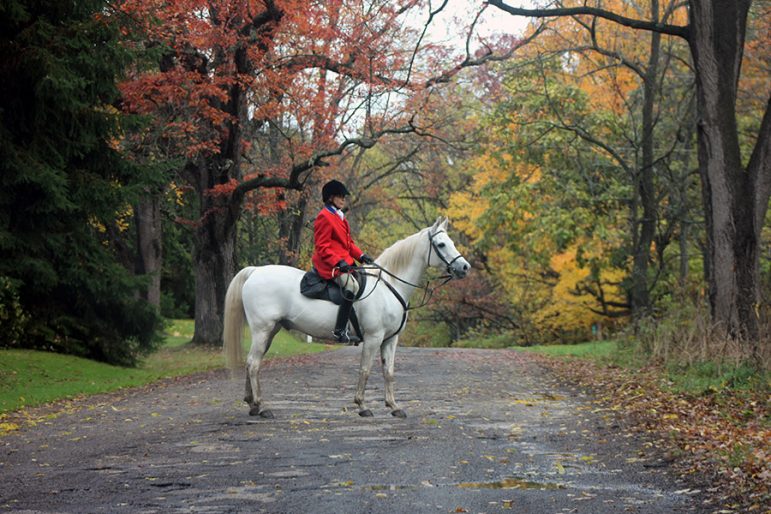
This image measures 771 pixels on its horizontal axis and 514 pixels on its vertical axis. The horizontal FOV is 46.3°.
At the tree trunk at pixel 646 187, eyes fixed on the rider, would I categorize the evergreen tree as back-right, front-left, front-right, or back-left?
front-right

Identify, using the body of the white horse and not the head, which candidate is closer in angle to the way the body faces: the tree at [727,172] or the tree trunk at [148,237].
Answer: the tree

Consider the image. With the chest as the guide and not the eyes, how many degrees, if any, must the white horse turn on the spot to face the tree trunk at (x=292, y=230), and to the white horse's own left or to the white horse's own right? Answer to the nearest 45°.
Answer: approximately 90° to the white horse's own left

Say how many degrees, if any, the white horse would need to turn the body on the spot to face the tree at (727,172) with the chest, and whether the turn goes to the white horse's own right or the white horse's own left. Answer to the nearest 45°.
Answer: approximately 45° to the white horse's own left

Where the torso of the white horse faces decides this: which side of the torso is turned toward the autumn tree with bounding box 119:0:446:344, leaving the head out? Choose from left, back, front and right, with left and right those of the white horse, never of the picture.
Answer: left

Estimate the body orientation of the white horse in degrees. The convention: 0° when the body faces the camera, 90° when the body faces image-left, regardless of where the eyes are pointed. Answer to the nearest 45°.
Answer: approximately 270°

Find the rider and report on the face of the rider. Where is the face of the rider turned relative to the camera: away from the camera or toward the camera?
toward the camera

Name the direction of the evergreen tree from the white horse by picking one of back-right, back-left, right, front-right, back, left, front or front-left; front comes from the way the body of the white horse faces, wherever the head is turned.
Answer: back-left

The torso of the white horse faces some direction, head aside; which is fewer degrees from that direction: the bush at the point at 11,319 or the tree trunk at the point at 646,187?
the tree trunk

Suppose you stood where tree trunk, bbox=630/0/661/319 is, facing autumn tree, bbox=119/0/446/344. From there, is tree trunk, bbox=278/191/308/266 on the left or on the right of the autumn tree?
right

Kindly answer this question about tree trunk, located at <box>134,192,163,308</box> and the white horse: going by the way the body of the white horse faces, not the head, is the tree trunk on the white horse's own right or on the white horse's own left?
on the white horse's own left

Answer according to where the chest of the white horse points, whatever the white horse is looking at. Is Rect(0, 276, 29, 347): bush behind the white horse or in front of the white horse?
behind

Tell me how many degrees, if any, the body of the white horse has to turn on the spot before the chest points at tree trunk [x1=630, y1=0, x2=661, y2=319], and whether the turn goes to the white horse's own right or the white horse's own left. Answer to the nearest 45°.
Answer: approximately 45° to the white horse's own left
